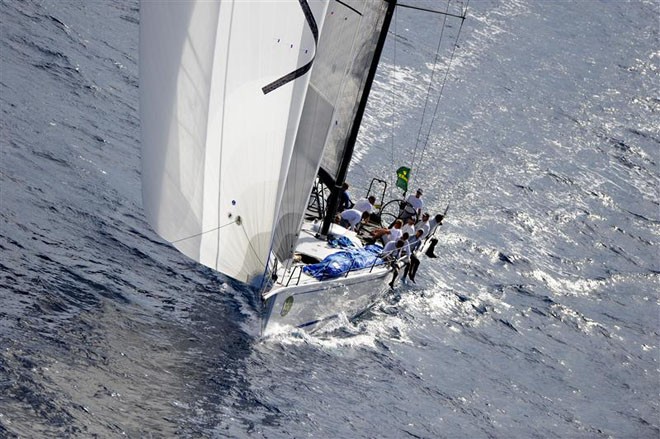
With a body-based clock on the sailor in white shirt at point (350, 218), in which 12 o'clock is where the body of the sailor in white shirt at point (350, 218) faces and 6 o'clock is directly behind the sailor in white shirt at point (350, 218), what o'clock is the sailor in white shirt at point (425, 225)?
the sailor in white shirt at point (425, 225) is roughly at 11 o'clock from the sailor in white shirt at point (350, 218).

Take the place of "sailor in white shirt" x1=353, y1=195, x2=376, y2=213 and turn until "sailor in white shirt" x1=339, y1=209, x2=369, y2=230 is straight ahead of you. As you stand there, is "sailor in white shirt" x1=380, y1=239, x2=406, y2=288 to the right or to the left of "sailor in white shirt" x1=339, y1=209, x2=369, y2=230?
left

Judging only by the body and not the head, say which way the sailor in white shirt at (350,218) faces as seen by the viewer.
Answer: to the viewer's right

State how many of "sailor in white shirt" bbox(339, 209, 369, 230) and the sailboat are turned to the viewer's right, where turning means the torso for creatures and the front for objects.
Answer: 1
